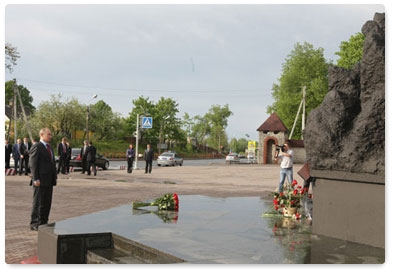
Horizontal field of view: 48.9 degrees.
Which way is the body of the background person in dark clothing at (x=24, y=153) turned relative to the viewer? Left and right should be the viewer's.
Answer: facing the viewer and to the right of the viewer

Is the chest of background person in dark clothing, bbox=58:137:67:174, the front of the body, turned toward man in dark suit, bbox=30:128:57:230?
yes

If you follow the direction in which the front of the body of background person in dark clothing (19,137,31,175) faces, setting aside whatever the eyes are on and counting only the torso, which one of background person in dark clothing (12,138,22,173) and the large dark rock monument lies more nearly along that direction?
the large dark rock monument

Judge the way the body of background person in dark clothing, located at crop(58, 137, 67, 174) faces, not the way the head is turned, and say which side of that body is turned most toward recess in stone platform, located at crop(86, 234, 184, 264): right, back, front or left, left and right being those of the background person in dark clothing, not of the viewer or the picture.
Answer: front

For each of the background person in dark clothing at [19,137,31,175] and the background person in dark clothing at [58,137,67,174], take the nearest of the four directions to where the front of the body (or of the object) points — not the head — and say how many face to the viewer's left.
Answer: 0

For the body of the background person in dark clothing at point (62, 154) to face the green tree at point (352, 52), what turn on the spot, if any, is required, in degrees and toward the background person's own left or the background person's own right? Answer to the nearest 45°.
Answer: approximately 135° to the background person's own left

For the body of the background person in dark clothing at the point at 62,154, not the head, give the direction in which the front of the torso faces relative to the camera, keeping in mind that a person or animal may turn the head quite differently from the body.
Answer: toward the camera

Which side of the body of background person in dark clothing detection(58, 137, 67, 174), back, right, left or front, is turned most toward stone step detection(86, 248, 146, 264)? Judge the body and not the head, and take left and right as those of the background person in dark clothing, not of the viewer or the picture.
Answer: front

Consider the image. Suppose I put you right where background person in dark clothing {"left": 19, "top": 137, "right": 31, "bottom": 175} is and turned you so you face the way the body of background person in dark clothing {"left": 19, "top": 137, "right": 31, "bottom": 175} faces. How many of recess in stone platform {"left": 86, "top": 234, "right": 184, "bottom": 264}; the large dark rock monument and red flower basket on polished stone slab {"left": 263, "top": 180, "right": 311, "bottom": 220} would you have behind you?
0

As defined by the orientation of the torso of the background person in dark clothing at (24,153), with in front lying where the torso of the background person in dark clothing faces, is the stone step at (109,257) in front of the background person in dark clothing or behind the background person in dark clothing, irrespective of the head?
in front

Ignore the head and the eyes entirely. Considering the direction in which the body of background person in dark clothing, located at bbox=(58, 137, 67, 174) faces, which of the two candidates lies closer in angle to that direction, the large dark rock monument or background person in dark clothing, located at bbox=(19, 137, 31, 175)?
the large dark rock monument

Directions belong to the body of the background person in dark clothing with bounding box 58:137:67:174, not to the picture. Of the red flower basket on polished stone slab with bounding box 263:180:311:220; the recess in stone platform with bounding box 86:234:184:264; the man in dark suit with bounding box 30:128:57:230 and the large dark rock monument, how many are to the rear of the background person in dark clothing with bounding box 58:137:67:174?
0

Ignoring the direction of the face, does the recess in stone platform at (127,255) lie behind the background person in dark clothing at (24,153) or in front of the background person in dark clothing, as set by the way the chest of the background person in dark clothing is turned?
in front

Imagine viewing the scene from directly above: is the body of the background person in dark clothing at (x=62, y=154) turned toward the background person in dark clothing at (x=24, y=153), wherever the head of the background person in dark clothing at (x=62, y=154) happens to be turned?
no
